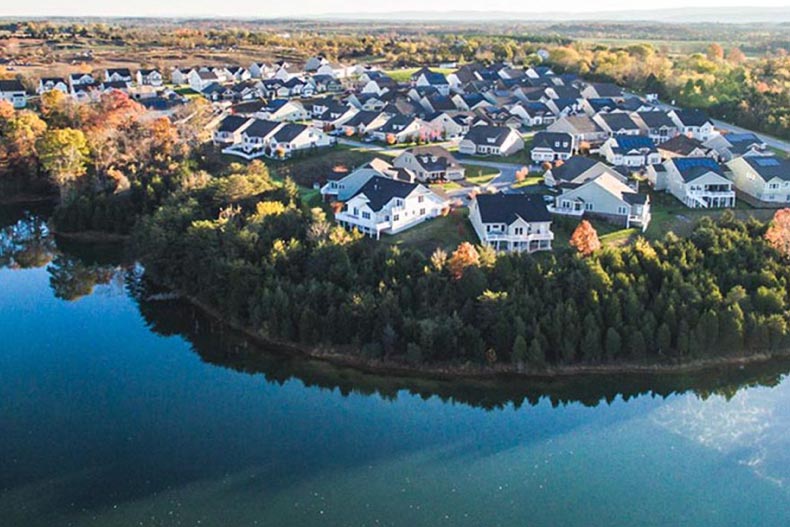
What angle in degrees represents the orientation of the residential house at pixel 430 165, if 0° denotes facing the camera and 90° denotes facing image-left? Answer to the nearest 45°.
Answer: approximately 315°

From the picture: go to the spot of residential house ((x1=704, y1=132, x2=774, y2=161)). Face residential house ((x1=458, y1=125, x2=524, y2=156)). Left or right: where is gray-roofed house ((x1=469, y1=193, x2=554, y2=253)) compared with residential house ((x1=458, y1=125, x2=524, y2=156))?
left

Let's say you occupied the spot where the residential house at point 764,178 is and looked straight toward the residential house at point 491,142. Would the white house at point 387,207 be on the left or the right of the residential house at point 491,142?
left

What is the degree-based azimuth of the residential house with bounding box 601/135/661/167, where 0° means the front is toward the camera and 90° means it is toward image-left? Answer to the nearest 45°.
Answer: approximately 0°

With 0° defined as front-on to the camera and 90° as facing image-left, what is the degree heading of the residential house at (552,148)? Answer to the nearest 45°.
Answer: approximately 0°

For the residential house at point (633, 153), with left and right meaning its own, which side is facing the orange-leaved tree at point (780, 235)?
front

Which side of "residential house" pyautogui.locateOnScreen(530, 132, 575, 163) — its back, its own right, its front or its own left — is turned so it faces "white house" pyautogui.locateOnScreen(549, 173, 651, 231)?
front

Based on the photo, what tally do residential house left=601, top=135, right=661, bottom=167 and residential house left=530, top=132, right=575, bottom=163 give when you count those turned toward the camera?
2

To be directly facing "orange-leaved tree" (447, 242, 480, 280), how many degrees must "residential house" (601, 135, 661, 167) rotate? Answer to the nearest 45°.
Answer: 0° — it already faces it

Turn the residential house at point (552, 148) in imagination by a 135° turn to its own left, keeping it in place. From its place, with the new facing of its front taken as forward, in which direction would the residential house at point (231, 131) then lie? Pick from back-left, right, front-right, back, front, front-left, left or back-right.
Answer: back-left
